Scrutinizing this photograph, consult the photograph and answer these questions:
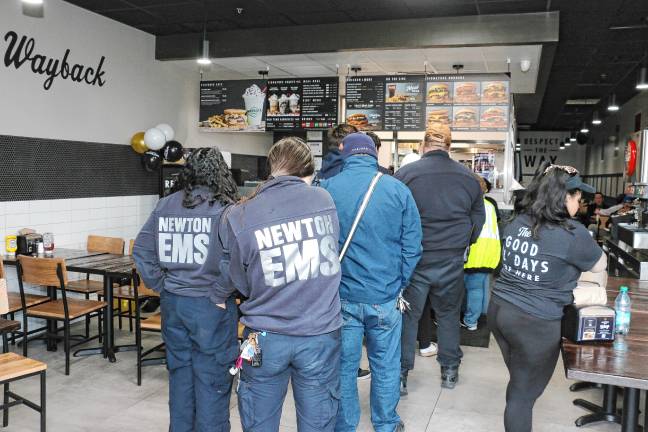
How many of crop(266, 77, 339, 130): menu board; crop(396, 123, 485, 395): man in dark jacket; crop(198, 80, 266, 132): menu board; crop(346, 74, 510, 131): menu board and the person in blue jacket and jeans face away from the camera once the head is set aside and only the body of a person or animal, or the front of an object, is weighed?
2

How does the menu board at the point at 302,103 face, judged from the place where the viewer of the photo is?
facing the viewer

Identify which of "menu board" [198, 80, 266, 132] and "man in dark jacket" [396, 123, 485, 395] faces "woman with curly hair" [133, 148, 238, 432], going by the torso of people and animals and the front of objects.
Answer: the menu board

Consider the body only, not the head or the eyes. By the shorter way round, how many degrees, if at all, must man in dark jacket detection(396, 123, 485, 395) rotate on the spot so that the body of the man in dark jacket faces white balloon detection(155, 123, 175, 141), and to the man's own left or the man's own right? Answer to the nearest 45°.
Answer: approximately 45° to the man's own left

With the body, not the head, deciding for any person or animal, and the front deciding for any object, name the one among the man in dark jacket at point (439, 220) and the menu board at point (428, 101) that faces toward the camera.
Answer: the menu board

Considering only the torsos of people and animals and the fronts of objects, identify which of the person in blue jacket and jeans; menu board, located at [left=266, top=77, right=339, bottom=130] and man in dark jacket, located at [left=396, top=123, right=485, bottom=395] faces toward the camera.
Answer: the menu board

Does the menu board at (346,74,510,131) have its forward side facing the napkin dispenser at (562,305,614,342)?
yes

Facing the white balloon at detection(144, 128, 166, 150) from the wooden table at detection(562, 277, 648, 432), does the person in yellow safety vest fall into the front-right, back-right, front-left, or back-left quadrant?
front-right

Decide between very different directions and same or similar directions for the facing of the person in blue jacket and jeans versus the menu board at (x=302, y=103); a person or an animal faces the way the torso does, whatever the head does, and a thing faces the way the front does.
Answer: very different directions

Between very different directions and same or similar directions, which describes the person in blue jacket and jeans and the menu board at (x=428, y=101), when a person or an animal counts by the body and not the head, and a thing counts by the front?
very different directions

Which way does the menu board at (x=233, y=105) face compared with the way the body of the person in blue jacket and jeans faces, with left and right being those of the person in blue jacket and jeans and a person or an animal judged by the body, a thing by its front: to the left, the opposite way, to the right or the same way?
the opposite way

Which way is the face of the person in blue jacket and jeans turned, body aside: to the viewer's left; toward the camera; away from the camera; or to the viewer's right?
away from the camera

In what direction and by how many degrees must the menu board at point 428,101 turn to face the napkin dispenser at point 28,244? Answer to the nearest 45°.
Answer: approximately 45° to its right

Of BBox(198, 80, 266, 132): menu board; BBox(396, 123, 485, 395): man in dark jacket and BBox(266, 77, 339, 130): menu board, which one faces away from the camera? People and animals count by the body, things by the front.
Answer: the man in dark jacket

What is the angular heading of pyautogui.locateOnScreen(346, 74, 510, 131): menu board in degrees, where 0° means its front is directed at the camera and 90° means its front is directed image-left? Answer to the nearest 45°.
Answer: approximately 0°

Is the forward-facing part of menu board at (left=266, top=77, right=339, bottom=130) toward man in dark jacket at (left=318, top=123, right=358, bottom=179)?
yes

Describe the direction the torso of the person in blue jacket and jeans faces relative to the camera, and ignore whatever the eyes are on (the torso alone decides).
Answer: away from the camera

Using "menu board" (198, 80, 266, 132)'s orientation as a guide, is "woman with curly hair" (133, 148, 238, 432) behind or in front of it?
in front

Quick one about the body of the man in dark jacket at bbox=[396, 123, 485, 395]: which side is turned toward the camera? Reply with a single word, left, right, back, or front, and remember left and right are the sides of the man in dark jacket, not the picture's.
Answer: back

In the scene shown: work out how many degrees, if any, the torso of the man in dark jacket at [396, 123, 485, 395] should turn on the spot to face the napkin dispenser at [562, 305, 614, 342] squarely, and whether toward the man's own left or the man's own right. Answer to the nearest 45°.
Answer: approximately 135° to the man's own right

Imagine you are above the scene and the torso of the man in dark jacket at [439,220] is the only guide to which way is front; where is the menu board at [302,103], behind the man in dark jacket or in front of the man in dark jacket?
in front

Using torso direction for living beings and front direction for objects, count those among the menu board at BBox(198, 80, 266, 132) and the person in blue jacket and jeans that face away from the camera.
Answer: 1

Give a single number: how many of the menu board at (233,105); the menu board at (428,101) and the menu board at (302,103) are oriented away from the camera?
0
